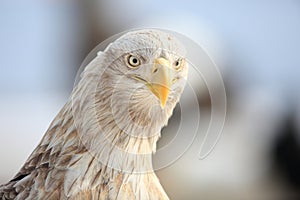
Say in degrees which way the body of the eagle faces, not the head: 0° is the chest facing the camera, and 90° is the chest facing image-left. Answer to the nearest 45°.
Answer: approximately 315°
